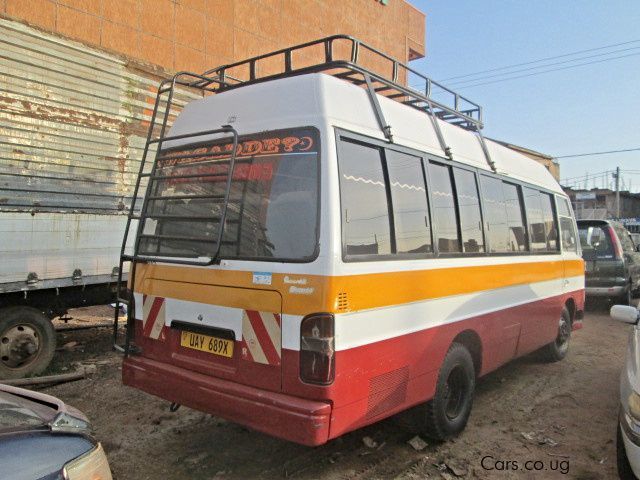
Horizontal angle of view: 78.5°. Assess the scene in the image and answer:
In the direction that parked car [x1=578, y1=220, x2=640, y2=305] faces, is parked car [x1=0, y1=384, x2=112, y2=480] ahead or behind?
behind

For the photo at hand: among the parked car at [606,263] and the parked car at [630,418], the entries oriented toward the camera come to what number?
1

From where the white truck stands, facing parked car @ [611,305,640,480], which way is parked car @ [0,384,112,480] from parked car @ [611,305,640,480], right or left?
right

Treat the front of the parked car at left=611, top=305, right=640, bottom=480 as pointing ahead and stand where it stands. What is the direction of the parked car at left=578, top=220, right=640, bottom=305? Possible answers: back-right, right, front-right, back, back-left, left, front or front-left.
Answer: back

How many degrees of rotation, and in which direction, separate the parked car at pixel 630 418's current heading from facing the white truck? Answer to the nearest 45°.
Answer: approximately 90° to its right

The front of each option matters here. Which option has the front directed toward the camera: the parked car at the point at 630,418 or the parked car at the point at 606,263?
the parked car at the point at 630,418

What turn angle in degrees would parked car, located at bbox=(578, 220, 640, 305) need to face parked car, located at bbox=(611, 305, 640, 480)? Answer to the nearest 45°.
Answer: approximately 135° to its right

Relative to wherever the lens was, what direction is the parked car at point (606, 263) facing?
facing away from the viewer and to the right of the viewer

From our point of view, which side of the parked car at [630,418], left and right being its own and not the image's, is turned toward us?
front
